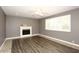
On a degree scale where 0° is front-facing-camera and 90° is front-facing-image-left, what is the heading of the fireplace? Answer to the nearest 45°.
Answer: approximately 0°
